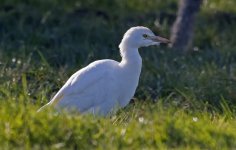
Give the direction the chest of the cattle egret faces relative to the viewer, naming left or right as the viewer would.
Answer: facing to the right of the viewer
